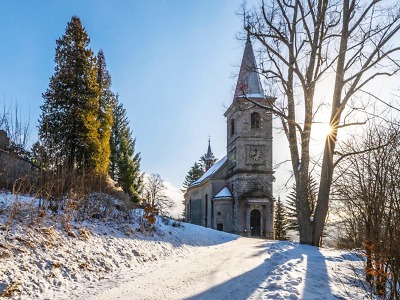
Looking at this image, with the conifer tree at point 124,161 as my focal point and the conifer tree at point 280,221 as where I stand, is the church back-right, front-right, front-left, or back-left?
front-right

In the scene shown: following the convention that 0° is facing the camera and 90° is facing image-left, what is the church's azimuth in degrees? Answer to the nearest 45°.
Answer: approximately 315°

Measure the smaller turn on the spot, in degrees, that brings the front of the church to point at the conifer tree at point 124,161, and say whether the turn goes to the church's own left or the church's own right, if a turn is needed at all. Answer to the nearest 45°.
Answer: approximately 135° to the church's own right

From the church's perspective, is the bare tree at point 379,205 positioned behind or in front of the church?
in front

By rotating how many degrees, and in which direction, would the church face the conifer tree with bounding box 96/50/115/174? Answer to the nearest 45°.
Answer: approximately 90° to its right

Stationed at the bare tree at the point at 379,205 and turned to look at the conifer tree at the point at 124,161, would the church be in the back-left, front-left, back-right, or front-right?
front-right

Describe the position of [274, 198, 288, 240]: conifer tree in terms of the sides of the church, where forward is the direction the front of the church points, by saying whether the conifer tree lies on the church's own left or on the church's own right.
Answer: on the church's own left

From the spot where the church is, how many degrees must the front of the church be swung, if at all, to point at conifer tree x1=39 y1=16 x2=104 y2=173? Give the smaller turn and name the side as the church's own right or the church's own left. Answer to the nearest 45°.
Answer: approximately 90° to the church's own right

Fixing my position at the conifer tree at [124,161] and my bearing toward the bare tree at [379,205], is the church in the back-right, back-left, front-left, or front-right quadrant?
front-left

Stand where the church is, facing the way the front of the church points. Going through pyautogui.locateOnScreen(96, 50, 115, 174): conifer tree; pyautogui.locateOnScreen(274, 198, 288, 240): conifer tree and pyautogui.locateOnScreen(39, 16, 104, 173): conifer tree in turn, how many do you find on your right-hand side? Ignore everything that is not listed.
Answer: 2

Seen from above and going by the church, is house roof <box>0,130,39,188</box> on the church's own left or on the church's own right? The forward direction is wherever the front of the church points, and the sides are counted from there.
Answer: on the church's own right
